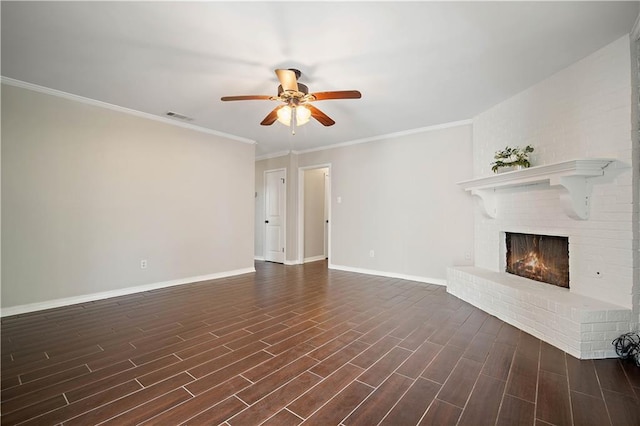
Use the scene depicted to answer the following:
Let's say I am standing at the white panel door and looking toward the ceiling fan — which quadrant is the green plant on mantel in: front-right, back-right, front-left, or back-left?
front-left

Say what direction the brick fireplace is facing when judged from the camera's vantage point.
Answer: facing the viewer and to the left of the viewer

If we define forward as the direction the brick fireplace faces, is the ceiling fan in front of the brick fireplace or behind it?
in front
